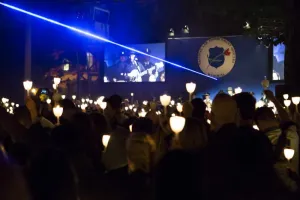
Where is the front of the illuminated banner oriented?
toward the camera

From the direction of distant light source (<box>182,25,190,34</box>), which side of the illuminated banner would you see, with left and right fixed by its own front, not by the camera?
right

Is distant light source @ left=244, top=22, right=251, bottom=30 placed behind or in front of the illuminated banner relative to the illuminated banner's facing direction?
in front
